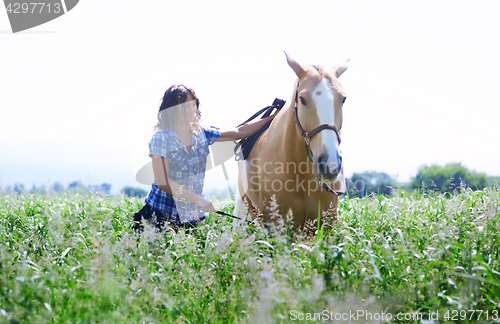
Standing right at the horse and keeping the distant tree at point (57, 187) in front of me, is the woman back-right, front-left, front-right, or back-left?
front-left

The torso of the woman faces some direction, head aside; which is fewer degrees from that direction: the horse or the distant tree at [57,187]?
the horse

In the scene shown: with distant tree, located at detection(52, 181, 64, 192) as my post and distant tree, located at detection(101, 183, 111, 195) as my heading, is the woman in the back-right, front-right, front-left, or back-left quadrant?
front-right

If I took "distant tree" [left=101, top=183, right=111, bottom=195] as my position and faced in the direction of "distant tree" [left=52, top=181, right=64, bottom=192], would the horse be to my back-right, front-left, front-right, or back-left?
back-left

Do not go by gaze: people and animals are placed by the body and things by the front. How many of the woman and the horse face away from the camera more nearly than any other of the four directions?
0

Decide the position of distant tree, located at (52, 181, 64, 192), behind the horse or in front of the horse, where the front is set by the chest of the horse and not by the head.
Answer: behind

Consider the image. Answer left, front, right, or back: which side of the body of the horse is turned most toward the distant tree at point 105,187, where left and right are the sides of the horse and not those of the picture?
back

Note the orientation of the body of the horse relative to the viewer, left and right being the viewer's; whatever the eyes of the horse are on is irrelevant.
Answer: facing the viewer and to the right of the viewer
